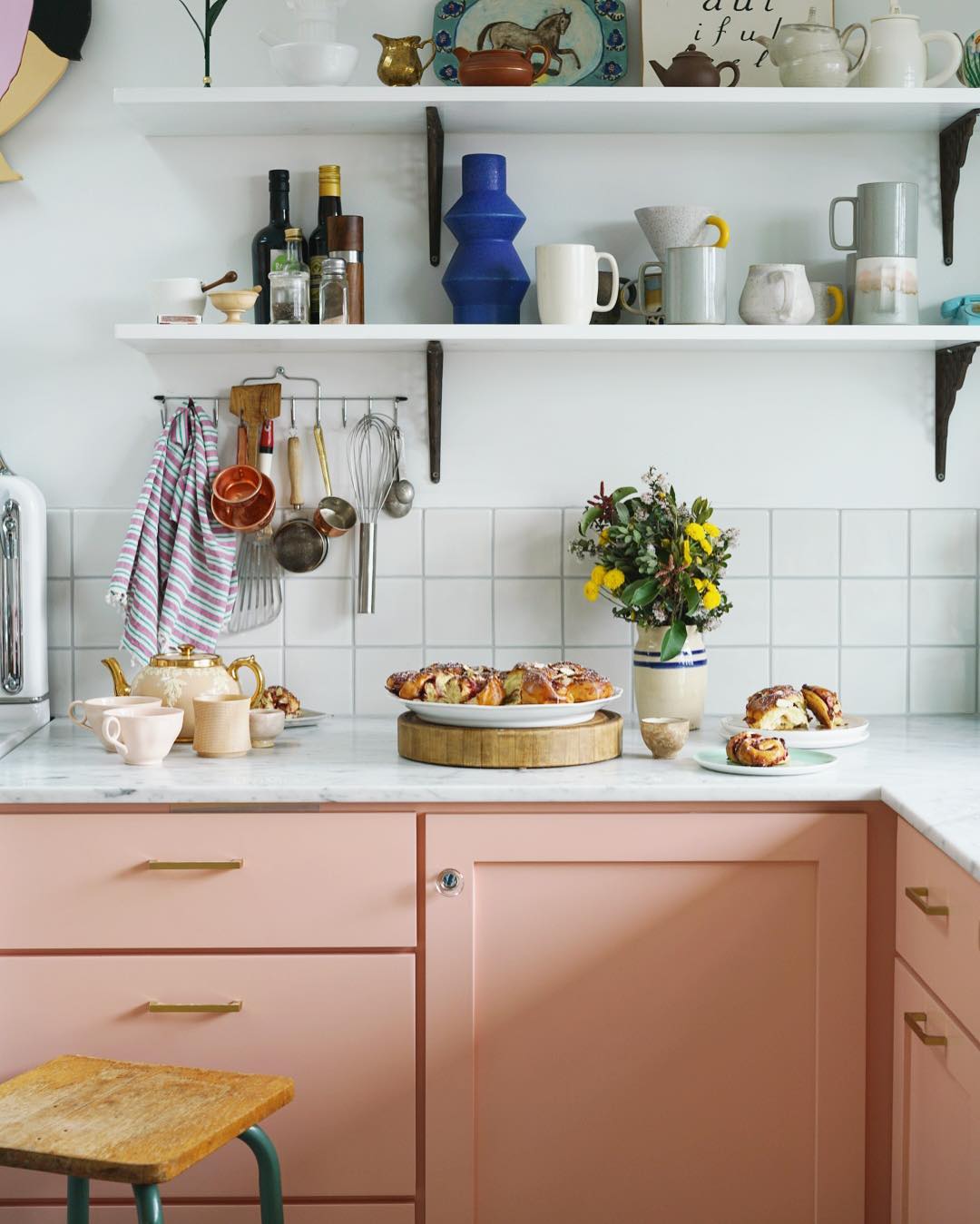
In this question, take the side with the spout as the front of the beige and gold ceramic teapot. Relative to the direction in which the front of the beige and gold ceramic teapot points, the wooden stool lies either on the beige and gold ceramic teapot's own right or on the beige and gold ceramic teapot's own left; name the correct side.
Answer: on the beige and gold ceramic teapot's own left

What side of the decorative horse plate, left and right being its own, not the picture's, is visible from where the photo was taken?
front

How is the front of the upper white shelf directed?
toward the camera

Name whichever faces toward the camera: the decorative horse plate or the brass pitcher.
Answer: the decorative horse plate

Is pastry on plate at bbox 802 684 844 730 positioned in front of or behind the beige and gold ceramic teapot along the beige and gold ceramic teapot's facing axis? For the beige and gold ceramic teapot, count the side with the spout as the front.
behind

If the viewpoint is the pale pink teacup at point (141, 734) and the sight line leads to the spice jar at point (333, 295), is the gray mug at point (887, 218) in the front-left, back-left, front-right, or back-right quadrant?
front-right

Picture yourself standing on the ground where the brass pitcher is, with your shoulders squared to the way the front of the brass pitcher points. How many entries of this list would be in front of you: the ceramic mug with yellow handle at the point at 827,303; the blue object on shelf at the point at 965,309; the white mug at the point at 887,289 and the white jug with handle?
0

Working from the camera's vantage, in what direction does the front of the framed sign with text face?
facing the viewer

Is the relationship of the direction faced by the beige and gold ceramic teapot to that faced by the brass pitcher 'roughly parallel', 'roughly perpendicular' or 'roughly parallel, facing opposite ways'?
roughly parallel

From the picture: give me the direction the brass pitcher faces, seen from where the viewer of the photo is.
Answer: facing to the left of the viewer

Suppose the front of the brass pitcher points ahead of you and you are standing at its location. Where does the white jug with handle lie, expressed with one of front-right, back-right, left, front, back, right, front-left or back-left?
back

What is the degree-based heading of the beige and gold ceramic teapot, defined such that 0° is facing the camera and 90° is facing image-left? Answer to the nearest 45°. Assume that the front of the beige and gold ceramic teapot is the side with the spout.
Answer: approximately 90°

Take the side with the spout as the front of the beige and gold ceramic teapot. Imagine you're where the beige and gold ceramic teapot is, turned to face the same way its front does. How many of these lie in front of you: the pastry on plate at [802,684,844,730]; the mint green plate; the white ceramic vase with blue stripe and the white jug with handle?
0
